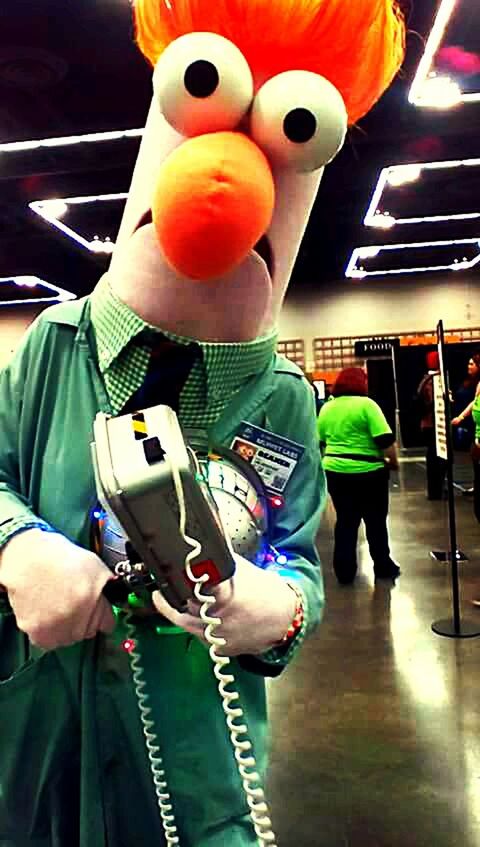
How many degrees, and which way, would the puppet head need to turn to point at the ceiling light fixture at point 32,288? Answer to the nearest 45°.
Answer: approximately 180°

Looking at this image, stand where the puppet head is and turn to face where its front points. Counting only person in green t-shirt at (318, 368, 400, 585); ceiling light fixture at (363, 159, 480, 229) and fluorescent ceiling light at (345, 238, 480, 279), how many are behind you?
3

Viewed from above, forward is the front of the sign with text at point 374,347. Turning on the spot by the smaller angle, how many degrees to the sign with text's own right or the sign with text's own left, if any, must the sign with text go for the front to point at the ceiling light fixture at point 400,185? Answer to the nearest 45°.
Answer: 0° — it already faces it

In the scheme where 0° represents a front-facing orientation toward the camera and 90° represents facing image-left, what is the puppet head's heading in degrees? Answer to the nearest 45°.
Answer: approximately 0°

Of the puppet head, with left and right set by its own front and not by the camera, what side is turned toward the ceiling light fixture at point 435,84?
back

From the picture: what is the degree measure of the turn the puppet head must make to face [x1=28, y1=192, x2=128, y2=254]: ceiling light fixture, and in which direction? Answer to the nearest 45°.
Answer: approximately 180°

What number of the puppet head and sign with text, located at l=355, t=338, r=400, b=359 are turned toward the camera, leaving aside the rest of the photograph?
2

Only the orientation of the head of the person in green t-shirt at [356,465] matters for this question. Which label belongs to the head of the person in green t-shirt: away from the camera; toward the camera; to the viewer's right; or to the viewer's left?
away from the camera
